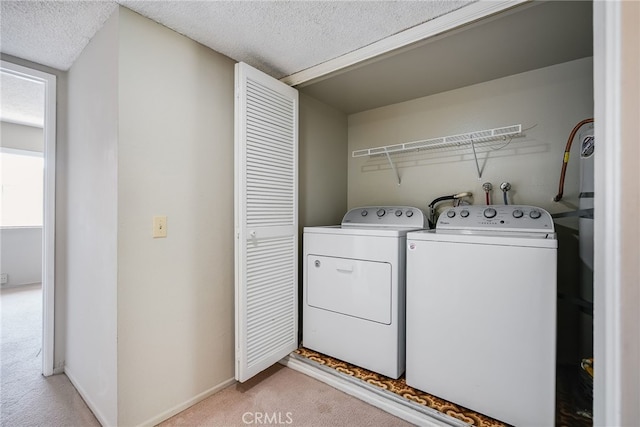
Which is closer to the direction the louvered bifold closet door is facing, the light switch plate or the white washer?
the white washer

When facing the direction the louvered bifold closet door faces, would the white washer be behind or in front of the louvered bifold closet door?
in front

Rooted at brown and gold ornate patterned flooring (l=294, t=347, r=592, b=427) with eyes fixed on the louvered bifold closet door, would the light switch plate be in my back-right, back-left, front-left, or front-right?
front-left

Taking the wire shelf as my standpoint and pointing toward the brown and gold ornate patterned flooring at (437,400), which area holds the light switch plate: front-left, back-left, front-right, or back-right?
front-right

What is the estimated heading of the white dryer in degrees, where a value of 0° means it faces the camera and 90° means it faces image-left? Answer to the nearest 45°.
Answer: approximately 45°

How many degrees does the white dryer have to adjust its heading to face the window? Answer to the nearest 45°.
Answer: approximately 45° to its right

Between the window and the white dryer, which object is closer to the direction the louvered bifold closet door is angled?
the white dryer

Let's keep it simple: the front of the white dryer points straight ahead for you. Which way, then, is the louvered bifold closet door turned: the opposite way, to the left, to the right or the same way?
to the left

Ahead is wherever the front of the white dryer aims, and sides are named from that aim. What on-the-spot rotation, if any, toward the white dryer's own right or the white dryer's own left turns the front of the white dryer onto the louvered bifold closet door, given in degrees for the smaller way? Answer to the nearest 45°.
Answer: approximately 45° to the white dryer's own right

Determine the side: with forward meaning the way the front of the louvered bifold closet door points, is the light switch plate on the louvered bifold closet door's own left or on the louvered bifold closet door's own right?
on the louvered bifold closet door's own right

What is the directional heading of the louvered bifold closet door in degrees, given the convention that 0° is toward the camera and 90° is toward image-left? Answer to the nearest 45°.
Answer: approximately 315°

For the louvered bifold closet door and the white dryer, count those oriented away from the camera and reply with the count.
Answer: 0

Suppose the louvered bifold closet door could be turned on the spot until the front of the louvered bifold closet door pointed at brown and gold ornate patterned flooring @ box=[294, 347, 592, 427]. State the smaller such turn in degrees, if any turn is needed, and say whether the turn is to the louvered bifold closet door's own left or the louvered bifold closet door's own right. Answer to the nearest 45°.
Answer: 0° — it already faces it
